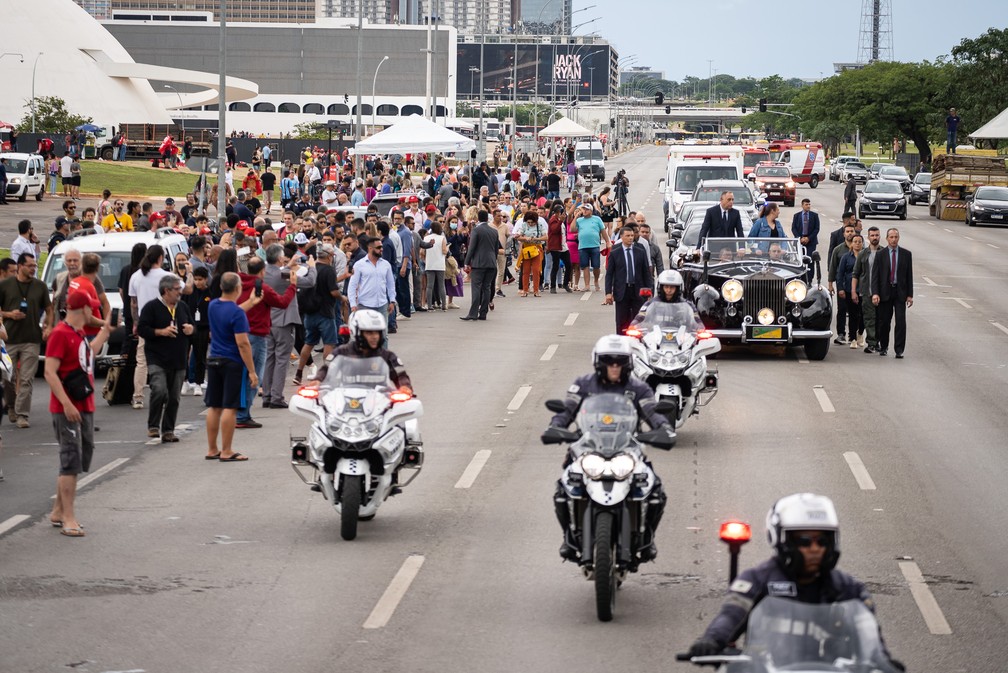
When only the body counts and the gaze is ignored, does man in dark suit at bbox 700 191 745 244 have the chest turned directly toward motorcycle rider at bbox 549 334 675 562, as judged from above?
yes

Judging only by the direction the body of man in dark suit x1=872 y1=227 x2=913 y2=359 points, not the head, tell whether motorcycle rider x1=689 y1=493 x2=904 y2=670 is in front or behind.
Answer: in front

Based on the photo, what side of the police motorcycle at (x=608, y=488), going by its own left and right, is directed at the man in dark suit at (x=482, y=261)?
back

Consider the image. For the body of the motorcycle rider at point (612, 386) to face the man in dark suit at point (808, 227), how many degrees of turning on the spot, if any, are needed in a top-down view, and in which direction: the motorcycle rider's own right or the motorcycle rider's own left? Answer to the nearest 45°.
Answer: approximately 180°

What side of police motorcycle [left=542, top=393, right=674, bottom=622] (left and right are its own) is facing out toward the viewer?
front

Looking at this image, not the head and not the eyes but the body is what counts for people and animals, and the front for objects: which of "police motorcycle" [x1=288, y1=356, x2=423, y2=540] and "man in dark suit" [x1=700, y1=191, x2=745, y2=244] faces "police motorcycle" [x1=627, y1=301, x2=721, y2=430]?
the man in dark suit

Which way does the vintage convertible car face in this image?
toward the camera

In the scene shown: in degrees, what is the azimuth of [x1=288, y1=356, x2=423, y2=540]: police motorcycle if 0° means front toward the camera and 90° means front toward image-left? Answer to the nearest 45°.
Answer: approximately 0°

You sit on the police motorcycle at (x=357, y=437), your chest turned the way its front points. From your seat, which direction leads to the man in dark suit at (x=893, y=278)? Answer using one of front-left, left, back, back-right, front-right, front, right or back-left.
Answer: back-left

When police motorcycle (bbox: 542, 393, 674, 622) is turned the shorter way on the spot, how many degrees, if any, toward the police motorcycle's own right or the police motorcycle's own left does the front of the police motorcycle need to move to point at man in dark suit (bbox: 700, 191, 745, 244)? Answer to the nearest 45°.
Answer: approximately 180°

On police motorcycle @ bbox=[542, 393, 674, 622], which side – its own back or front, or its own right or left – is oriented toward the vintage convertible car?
back

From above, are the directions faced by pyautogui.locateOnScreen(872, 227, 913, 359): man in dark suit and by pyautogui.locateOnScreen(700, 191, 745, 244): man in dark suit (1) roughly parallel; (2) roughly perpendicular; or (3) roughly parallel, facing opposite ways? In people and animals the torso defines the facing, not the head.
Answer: roughly parallel

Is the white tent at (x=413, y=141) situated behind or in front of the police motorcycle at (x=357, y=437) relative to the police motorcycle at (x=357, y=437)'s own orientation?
behind

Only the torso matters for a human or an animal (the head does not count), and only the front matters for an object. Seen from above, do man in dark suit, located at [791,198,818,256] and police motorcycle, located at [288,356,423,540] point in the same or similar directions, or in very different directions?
same or similar directions

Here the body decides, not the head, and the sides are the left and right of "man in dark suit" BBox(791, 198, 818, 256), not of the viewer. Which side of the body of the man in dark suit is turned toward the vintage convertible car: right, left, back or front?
front

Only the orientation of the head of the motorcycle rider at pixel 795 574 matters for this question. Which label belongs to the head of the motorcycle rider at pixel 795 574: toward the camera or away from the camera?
toward the camera

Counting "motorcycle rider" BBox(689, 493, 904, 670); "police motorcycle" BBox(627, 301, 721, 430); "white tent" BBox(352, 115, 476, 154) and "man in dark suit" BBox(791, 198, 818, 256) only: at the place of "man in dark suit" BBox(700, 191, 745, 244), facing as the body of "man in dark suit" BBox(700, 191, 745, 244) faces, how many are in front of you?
2

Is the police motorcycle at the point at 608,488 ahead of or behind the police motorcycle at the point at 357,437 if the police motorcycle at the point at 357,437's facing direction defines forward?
ahead

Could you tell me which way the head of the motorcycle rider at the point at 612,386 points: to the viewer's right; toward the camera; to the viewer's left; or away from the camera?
toward the camera

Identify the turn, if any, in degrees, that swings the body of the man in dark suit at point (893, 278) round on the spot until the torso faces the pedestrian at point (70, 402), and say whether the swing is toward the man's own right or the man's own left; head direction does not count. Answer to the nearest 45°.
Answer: approximately 45° to the man's own right

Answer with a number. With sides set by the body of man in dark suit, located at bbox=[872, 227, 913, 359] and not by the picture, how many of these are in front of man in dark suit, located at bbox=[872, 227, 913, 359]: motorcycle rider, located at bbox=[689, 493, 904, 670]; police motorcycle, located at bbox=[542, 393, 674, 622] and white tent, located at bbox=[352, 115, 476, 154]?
2

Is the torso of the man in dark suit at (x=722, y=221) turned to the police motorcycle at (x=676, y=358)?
yes
